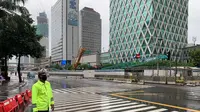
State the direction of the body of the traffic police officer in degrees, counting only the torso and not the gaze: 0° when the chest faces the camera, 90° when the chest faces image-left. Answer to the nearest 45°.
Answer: approximately 315°
